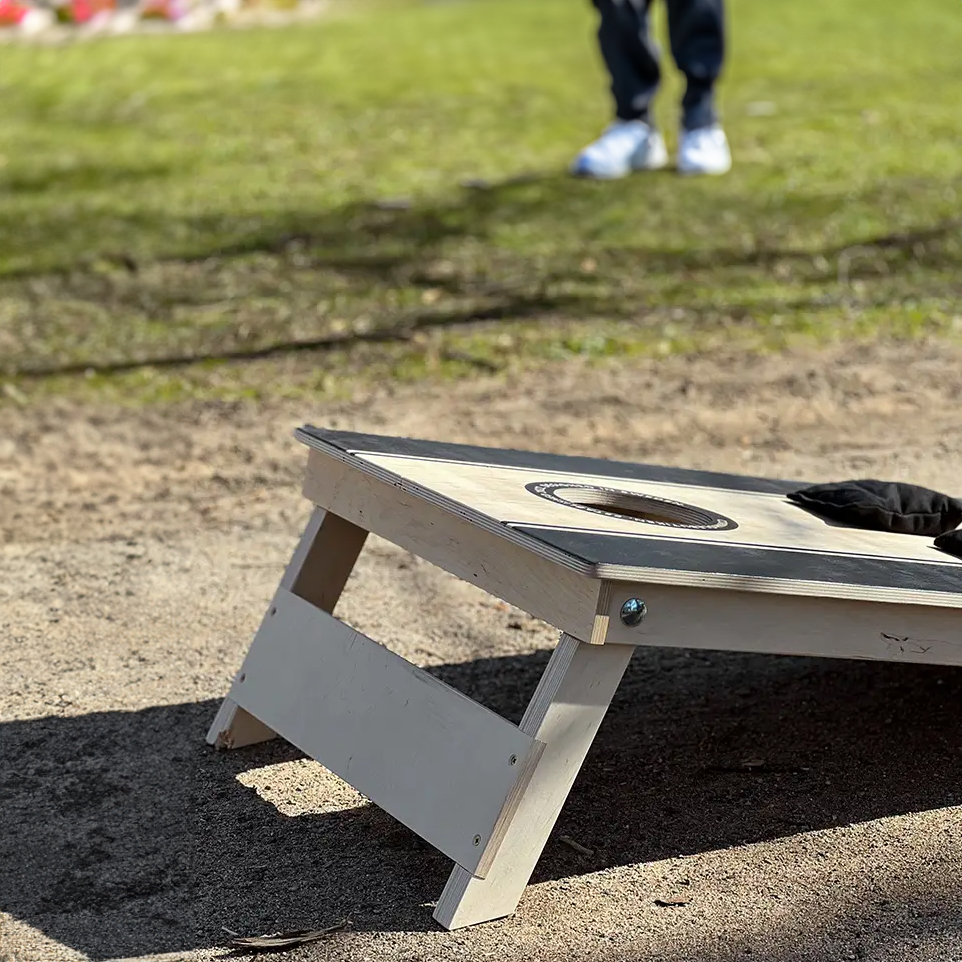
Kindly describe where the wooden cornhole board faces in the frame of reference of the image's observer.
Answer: facing away from the viewer and to the right of the viewer
